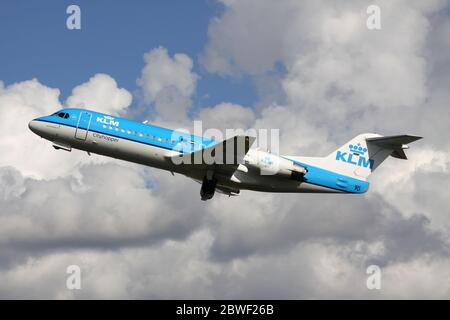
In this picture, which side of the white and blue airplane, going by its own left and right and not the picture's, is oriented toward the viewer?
left
